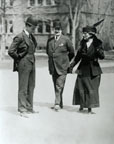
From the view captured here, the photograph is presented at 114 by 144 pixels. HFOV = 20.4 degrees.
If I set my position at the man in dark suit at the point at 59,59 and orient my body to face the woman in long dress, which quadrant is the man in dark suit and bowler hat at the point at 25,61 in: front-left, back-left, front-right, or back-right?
back-right

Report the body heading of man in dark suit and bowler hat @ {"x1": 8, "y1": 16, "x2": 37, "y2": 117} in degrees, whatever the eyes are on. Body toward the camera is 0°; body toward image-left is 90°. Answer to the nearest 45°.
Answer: approximately 315°

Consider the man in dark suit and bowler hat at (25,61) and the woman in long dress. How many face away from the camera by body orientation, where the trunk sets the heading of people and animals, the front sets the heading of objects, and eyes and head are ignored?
0

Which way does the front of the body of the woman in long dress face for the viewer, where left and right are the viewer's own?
facing the viewer and to the left of the viewer
